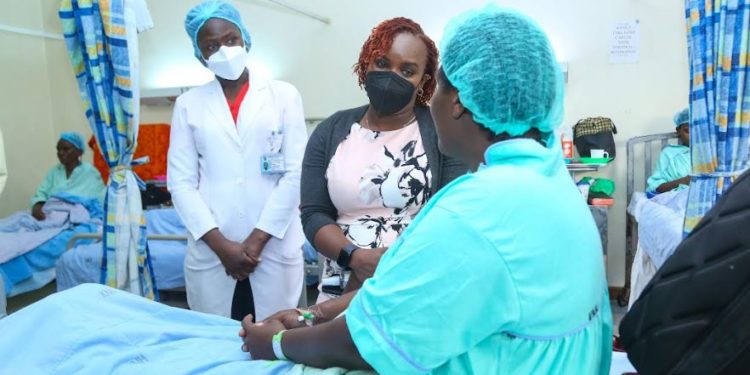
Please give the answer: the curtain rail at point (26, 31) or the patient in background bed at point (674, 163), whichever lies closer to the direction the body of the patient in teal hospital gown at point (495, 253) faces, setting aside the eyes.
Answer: the curtain rail

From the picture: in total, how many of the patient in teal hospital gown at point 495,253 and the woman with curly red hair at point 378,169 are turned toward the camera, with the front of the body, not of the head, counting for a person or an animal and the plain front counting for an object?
1

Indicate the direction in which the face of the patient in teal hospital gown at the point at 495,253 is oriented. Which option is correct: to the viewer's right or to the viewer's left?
to the viewer's left

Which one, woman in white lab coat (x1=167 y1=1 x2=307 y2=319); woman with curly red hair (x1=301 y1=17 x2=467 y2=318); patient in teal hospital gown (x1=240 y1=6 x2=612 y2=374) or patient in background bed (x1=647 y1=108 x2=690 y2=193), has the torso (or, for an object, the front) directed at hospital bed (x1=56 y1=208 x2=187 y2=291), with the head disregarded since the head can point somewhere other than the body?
the patient in teal hospital gown

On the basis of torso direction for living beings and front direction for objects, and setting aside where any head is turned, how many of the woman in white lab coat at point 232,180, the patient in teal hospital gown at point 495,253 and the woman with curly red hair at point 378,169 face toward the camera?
2

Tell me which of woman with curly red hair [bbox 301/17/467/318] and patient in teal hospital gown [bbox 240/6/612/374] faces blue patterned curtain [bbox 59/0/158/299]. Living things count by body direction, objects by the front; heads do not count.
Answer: the patient in teal hospital gown

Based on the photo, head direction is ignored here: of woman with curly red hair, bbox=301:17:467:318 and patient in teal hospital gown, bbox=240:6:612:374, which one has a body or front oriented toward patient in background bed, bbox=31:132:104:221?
the patient in teal hospital gown
